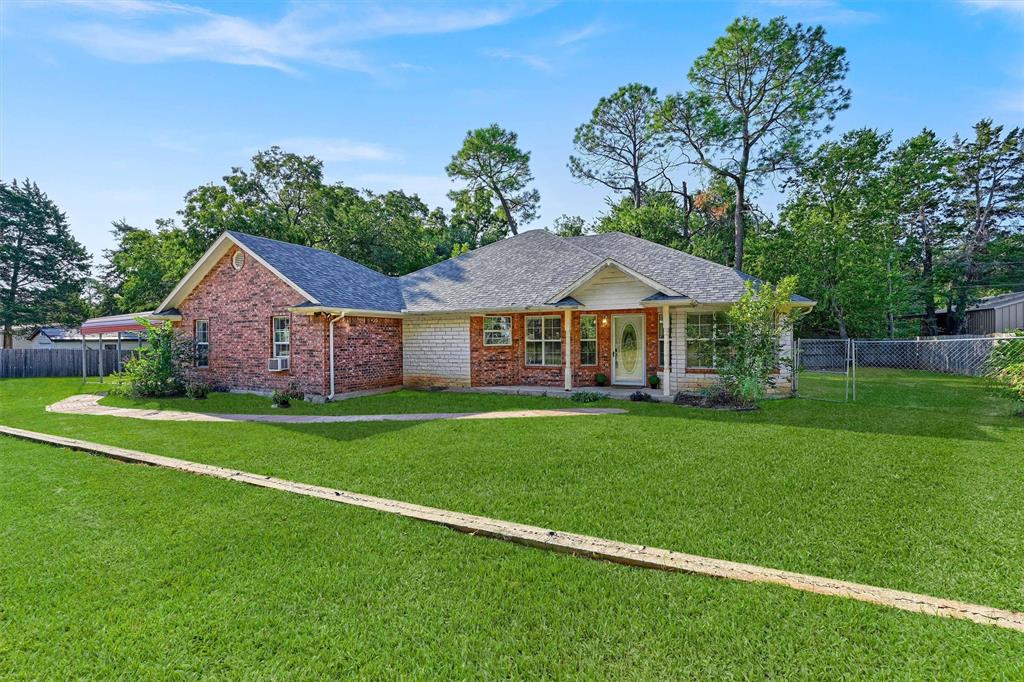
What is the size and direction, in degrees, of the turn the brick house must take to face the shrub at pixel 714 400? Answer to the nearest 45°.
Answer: approximately 45° to its left

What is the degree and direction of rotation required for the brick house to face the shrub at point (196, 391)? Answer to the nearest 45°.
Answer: approximately 90° to its right

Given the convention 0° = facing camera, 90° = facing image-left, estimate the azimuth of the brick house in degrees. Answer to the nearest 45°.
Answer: approximately 0°

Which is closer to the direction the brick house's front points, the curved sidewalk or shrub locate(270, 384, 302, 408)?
the curved sidewalk

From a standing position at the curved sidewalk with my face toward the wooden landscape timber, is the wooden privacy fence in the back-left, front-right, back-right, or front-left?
back-right

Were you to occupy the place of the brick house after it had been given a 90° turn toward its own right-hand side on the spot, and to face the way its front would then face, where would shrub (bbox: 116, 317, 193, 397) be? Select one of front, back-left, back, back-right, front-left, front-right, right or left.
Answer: front

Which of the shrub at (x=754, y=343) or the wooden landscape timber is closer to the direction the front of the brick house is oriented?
the wooden landscape timber

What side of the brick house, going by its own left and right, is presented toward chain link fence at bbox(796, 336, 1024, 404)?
left

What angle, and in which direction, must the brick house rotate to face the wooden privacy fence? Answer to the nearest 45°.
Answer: approximately 135° to its right

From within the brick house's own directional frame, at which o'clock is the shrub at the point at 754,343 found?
The shrub is roughly at 10 o'clock from the brick house.
